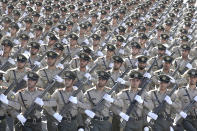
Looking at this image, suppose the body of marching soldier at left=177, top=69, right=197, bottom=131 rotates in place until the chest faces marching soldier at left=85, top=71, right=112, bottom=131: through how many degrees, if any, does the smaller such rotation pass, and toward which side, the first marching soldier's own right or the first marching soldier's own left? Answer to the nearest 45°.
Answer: approximately 45° to the first marching soldier's own right

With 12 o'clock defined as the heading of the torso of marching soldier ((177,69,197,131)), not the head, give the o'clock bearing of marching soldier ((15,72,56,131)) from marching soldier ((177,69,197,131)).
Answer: marching soldier ((15,72,56,131)) is roughly at 2 o'clock from marching soldier ((177,69,197,131)).

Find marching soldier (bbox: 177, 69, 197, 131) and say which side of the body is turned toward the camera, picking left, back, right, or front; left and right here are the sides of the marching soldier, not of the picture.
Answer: front

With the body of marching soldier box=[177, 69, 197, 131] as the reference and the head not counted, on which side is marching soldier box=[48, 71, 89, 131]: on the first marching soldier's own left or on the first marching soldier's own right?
on the first marching soldier's own right
